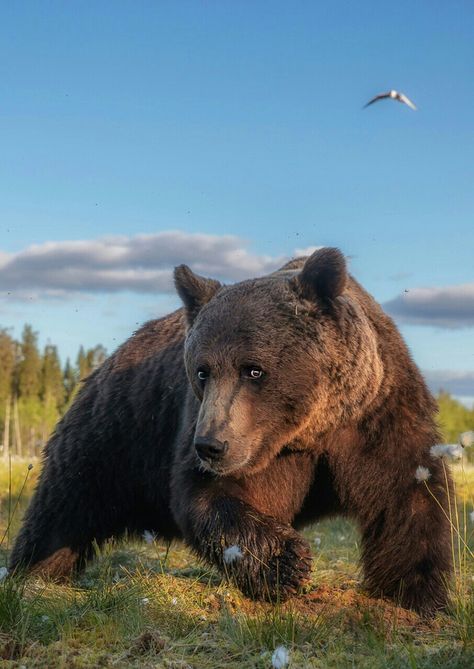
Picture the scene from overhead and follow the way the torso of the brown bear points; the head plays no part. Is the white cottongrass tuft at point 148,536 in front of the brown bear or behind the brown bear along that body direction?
behind

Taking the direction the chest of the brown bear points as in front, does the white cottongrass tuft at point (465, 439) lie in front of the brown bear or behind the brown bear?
in front

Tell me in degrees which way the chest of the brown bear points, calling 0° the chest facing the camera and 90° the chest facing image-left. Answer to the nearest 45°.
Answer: approximately 315°

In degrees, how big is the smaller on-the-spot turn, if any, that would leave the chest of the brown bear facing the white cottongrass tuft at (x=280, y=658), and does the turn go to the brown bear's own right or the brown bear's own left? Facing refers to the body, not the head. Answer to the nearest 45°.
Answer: approximately 45° to the brown bear's own right
